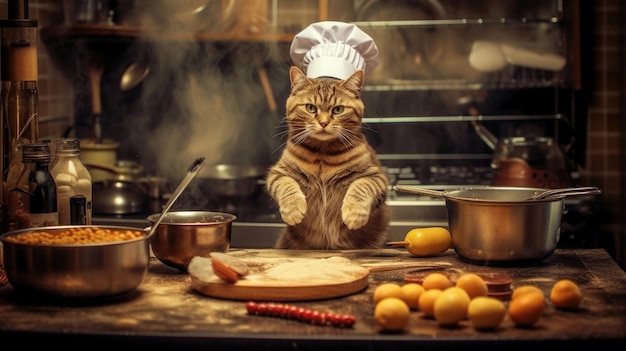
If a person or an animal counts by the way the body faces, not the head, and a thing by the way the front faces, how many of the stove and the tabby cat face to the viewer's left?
0

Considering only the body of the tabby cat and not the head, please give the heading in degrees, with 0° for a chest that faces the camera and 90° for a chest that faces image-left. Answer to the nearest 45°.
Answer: approximately 0°

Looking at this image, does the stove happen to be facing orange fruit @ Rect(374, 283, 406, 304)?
yes

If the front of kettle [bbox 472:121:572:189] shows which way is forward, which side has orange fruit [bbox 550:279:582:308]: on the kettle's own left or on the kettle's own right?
on the kettle's own left

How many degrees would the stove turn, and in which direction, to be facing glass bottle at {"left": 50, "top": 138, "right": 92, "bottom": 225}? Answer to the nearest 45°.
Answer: approximately 45° to its right

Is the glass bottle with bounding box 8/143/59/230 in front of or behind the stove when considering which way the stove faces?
in front

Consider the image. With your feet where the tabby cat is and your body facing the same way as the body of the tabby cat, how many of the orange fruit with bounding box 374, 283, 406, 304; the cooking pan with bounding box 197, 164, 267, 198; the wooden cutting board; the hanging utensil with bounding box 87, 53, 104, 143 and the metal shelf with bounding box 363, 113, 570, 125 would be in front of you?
2

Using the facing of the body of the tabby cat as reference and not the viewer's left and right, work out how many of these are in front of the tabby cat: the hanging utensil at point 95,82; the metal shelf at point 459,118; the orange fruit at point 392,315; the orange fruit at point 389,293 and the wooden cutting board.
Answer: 3

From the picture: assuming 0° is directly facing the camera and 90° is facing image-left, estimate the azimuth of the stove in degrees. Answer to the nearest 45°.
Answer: approximately 0°
